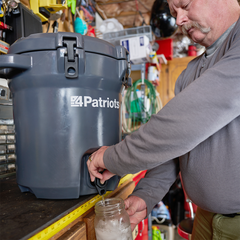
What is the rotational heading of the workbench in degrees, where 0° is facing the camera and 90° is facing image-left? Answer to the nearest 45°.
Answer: approximately 315°

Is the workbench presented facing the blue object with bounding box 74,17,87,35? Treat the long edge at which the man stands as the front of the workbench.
no

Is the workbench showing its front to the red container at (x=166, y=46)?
no

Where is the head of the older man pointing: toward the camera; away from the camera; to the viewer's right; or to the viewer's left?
to the viewer's left
